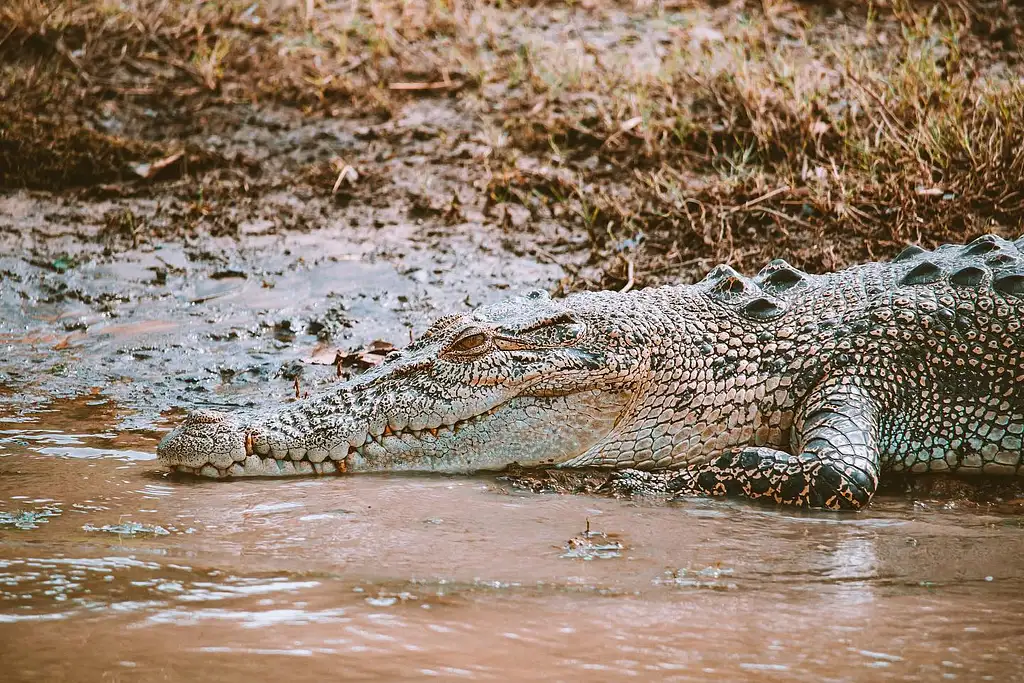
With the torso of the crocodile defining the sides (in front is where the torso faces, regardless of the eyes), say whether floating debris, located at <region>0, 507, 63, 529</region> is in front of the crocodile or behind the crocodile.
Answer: in front

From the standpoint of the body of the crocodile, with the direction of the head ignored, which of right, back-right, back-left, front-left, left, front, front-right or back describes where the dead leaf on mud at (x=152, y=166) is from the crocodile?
front-right

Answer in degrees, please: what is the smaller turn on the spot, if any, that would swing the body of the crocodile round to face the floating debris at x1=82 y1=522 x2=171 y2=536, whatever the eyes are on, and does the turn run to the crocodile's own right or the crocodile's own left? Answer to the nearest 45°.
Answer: approximately 45° to the crocodile's own left

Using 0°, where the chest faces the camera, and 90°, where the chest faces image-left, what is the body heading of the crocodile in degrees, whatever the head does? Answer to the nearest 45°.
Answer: approximately 90°

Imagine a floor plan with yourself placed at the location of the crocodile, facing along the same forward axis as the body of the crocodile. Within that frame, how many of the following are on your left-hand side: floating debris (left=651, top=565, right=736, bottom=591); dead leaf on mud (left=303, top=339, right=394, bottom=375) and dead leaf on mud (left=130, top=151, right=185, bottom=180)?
1

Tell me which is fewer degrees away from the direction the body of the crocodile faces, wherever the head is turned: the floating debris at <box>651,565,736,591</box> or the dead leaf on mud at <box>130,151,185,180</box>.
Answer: the dead leaf on mud

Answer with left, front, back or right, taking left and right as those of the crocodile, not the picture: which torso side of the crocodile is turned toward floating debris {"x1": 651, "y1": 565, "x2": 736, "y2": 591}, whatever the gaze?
left

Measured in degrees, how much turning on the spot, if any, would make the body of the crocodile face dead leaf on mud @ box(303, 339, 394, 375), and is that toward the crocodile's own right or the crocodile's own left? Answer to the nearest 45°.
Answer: approximately 45° to the crocodile's own right

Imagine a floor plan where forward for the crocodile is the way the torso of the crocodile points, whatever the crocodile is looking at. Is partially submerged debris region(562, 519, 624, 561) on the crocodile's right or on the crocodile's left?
on the crocodile's left

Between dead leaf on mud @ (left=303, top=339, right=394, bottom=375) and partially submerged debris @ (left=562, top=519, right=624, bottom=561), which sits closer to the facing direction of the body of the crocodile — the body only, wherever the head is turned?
the dead leaf on mud
